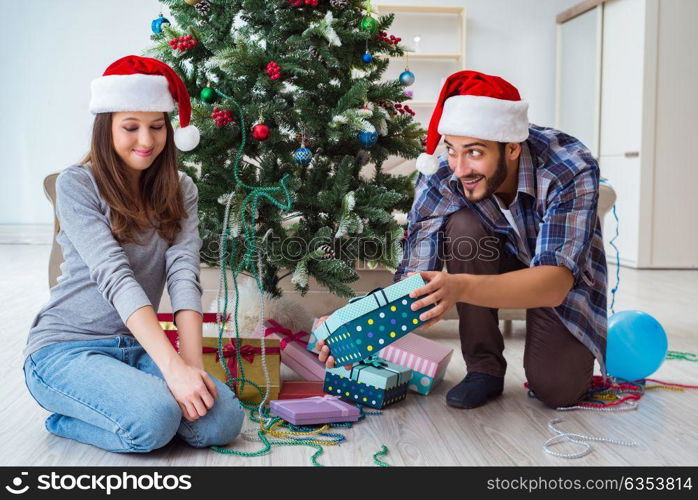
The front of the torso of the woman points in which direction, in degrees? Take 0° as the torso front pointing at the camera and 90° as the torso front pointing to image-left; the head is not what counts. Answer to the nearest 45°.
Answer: approximately 315°

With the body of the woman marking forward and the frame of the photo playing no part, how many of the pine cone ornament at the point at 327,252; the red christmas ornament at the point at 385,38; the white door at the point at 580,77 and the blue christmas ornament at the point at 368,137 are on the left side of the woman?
4

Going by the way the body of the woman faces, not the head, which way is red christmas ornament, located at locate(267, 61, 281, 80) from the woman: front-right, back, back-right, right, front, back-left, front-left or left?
left

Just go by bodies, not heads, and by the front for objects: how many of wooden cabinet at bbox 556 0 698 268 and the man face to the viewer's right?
0

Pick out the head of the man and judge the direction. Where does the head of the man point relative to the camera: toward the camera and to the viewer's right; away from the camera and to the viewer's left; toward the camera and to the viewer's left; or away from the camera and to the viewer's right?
toward the camera and to the viewer's left

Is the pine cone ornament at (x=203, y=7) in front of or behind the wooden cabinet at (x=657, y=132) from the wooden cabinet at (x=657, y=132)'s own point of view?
in front

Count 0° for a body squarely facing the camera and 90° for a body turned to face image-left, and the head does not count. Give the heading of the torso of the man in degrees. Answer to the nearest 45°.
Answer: approximately 45°

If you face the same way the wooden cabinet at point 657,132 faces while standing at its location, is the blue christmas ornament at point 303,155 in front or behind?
in front

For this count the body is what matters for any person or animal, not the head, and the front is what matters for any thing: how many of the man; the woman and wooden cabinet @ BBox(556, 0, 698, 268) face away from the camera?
0

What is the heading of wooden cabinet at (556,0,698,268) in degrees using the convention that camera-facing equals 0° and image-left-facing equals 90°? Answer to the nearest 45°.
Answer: approximately 45°
